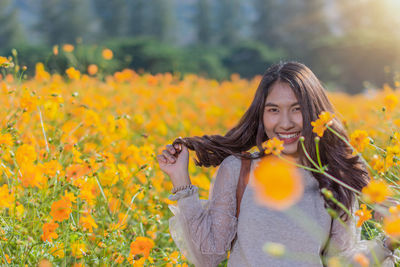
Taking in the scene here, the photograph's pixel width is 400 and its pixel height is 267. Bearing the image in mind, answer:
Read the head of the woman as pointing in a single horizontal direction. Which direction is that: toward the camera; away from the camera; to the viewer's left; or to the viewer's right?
toward the camera

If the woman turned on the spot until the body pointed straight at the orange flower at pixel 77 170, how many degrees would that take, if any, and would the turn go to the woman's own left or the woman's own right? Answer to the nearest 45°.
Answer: approximately 90° to the woman's own right

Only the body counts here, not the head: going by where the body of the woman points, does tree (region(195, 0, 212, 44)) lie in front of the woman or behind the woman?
behind

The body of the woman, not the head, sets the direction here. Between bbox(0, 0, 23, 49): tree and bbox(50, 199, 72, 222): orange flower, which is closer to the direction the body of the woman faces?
the orange flower

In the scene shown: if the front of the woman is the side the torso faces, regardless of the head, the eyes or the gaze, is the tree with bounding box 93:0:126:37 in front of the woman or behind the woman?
behind

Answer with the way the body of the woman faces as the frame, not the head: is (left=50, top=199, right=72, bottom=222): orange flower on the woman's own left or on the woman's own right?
on the woman's own right

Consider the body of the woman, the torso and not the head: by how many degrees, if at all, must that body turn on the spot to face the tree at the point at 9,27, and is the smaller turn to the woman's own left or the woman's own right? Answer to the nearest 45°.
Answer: approximately 135° to the woman's own right

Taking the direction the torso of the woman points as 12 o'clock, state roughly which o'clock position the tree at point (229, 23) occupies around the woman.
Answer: The tree is roughly at 6 o'clock from the woman.

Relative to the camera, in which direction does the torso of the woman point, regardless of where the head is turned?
toward the camera

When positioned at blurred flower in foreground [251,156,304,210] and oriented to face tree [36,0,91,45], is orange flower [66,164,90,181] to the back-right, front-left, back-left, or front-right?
front-left

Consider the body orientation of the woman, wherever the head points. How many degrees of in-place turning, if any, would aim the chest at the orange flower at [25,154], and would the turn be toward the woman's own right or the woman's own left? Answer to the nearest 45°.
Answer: approximately 90° to the woman's own right
